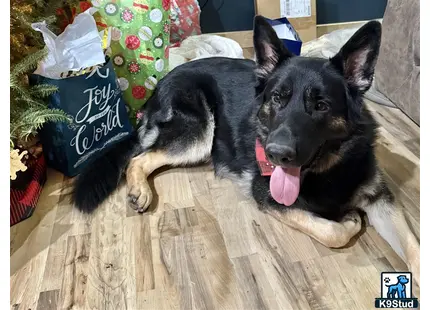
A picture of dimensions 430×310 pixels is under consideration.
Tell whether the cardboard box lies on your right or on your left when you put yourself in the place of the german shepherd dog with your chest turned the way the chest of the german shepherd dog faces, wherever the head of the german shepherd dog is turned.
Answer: on your left

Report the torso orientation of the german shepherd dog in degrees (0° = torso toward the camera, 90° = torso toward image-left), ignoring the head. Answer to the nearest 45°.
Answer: approximately 315°

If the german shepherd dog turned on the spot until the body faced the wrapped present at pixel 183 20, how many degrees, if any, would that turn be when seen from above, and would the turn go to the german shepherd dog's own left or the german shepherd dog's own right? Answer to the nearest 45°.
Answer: approximately 135° to the german shepherd dog's own left

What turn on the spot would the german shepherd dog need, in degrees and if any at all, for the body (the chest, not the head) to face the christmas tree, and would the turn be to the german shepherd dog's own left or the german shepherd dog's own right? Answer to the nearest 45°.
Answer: approximately 135° to the german shepherd dog's own right

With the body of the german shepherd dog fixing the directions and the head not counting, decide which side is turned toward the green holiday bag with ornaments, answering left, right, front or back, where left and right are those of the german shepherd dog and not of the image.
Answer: back

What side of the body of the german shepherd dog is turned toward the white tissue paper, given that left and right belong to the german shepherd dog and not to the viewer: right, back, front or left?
back

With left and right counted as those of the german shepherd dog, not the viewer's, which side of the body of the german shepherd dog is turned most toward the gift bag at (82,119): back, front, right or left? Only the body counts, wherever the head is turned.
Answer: back

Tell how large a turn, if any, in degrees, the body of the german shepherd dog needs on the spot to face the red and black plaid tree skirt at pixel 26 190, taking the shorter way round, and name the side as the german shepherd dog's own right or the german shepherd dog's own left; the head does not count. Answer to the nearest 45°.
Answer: approximately 135° to the german shepherd dog's own right
